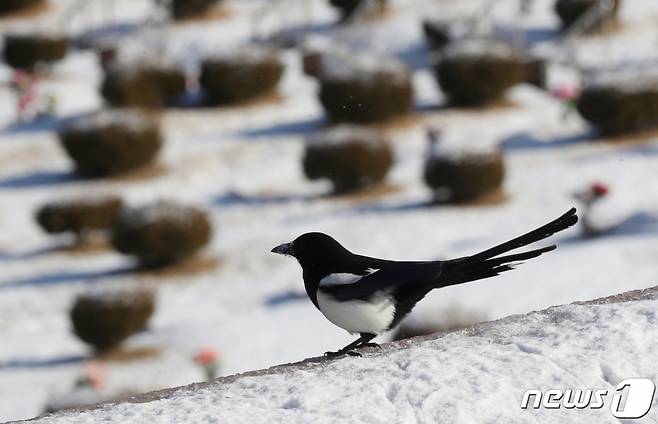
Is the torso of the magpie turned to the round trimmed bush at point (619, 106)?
no

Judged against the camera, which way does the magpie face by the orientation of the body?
to the viewer's left

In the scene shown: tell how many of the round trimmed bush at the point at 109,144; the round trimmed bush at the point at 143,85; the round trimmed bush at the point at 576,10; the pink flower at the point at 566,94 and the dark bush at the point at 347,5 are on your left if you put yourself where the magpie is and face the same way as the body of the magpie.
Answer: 0

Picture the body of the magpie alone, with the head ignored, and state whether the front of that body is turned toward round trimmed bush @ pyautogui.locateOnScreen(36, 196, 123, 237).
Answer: no

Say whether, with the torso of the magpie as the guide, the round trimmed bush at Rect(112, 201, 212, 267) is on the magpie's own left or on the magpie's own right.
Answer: on the magpie's own right

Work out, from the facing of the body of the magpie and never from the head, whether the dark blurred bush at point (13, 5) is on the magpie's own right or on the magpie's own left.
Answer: on the magpie's own right

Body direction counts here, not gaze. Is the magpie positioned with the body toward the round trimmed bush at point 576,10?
no

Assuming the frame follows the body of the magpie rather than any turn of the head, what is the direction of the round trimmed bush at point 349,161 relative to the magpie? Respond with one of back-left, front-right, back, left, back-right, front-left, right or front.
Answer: right

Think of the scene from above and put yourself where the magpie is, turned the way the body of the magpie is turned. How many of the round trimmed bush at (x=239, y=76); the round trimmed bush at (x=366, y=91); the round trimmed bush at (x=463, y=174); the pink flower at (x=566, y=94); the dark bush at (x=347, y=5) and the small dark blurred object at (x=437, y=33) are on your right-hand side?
6

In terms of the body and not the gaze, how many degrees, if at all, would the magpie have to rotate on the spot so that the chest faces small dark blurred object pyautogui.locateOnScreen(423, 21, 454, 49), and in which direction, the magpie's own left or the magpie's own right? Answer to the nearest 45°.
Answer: approximately 90° to the magpie's own right

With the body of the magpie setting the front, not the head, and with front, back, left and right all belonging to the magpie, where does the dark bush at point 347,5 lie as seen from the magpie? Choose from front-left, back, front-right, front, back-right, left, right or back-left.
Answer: right

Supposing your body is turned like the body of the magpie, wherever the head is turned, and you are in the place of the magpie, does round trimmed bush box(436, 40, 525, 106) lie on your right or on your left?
on your right

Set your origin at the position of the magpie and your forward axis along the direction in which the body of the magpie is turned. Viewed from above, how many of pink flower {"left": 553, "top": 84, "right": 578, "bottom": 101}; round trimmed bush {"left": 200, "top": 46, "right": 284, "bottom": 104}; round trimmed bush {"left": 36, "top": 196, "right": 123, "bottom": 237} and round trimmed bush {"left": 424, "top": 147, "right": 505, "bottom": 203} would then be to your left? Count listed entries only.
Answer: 0

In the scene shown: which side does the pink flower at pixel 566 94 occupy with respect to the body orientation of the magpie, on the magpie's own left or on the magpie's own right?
on the magpie's own right

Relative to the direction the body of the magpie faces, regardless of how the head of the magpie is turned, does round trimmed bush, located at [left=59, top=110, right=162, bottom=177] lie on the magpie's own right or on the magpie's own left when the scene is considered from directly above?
on the magpie's own right

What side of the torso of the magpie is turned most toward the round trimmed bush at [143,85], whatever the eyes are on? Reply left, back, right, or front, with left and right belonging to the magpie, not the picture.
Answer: right

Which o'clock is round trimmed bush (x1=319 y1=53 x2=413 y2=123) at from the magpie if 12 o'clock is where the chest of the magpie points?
The round trimmed bush is roughly at 3 o'clock from the magpie.

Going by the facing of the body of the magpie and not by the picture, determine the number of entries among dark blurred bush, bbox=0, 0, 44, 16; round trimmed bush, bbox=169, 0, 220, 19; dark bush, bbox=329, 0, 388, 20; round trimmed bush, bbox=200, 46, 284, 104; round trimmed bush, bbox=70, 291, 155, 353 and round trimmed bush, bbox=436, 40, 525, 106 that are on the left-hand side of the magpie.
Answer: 0
